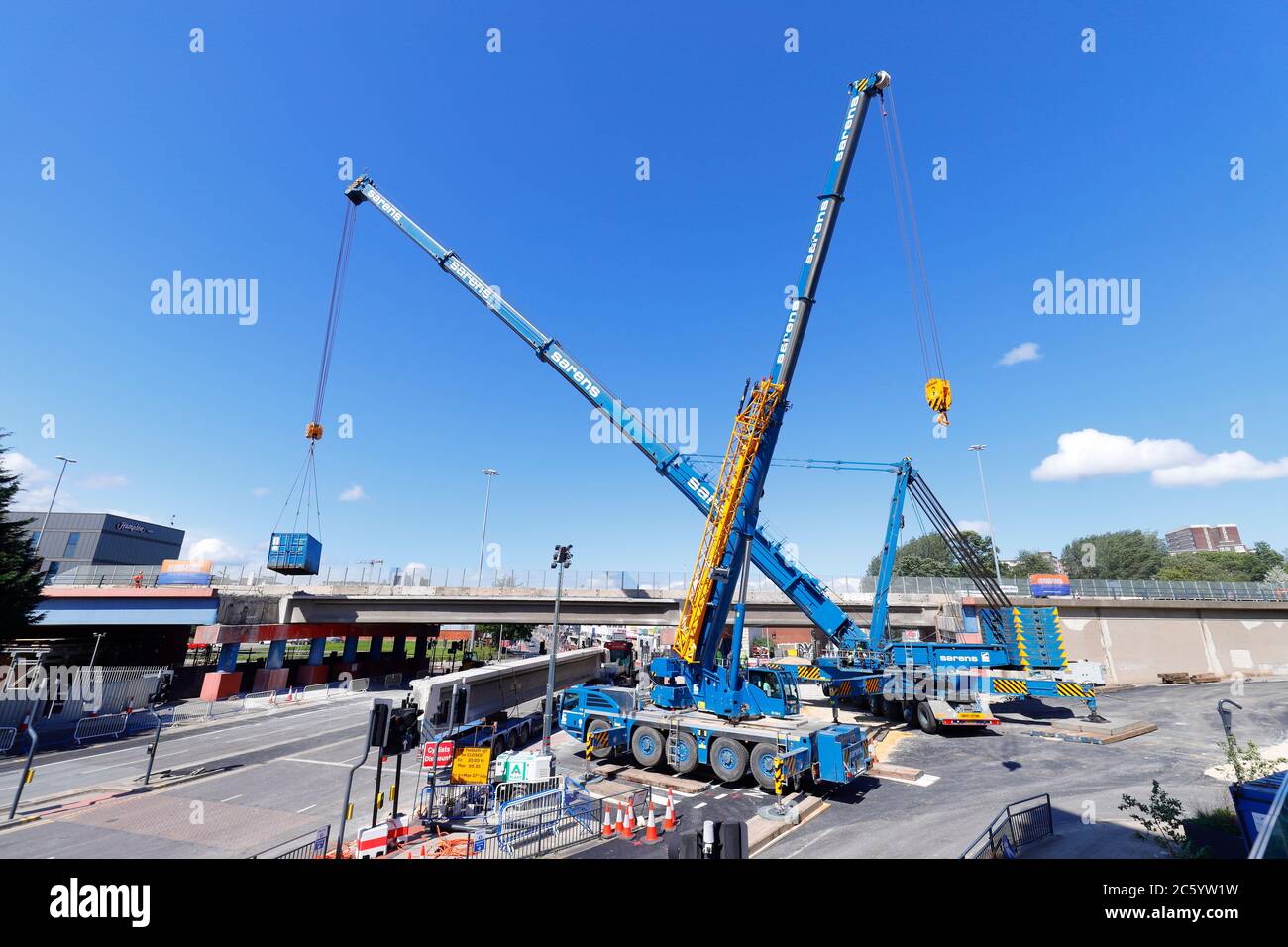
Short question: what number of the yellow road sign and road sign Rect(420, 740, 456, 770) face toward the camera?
2

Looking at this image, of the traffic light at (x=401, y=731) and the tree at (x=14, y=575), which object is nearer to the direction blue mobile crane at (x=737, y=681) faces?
the tree

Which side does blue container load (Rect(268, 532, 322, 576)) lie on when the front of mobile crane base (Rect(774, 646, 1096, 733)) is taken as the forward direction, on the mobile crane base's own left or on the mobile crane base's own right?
on the mobile crane base's own left

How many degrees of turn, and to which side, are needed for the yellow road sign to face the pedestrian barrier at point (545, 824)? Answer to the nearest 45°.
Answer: approximately 45° to its left

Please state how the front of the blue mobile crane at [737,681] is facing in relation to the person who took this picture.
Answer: facing away from the viewer and to the left of the viewer

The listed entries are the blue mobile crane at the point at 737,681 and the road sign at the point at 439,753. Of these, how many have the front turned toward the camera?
1

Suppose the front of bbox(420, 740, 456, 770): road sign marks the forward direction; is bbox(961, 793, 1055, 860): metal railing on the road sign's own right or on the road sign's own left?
on the road sign's own left

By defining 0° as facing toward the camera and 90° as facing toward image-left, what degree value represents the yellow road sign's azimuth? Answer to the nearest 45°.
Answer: approximately 0°
